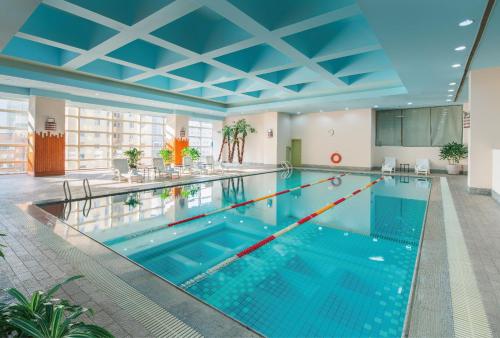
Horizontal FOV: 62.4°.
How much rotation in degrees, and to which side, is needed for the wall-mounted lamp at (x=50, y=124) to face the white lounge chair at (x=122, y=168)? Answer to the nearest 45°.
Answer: approximately 45° to its left

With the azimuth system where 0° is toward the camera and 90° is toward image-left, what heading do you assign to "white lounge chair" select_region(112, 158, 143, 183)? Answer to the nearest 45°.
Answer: approximately 315°

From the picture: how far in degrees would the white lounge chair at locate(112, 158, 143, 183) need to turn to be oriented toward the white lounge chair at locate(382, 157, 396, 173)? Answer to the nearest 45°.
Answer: approximately 45° to its left

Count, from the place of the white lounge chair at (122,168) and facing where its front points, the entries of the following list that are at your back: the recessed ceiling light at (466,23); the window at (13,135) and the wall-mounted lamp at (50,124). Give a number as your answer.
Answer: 2

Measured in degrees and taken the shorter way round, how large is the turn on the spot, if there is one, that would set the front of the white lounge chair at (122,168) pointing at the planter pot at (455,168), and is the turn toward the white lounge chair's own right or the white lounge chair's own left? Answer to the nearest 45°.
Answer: approximately 45° to the white lounge chair's own left

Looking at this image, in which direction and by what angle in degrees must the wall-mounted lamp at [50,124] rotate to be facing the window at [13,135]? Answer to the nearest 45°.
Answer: approximately 135° to its right

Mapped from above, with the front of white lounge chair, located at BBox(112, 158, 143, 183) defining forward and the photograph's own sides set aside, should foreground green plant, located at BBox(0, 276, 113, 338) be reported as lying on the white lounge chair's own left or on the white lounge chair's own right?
on the white lounge chair's own right

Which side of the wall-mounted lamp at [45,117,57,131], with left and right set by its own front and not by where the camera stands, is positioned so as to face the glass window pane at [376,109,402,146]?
left

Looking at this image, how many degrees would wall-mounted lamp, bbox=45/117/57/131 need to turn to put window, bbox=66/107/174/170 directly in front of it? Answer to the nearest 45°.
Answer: approximately 135° to its left

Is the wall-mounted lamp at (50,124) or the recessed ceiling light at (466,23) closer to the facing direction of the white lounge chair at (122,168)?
the recessed ceiling light

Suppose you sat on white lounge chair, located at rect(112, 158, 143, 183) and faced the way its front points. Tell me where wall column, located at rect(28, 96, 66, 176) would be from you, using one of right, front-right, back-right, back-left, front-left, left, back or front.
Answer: back

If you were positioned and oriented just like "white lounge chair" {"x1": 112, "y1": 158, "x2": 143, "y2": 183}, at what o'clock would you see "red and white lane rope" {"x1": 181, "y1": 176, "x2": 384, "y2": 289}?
The red and white lane rope is roughly at 1 o'clock from the white lounge chair.
